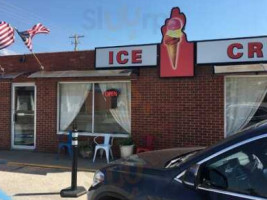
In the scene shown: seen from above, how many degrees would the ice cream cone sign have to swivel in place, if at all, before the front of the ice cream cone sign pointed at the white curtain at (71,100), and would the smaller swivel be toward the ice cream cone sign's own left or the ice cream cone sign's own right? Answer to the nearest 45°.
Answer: approximately 135° to the ice cream cone sign's own right

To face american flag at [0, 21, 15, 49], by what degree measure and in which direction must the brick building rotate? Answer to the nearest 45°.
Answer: approximately 90° to its right

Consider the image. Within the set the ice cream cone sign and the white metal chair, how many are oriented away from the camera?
0

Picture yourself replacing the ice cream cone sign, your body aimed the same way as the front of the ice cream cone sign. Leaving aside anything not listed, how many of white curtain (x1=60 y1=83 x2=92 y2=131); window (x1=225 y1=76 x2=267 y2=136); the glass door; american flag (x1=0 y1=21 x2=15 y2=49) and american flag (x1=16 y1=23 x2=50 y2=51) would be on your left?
1

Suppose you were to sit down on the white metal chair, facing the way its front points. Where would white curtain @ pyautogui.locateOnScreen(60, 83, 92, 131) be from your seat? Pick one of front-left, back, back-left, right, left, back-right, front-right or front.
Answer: right

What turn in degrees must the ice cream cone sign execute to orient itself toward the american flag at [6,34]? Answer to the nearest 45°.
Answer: approximately 90° to its right

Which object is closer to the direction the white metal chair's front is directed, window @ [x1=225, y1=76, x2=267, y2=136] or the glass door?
the glass door

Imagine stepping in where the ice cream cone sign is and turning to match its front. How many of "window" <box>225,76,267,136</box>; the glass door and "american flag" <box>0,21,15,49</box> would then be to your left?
1

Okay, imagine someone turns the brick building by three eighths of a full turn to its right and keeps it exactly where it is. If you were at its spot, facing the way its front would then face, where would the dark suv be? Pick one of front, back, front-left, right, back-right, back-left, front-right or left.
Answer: back-left

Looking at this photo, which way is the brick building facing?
toward the camera

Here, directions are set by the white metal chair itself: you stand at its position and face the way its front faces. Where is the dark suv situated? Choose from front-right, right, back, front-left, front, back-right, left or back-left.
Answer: front-left

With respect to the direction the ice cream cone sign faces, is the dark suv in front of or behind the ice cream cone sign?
in front

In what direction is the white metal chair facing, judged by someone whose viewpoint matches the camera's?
facing the viewer and to the left of the viewer
